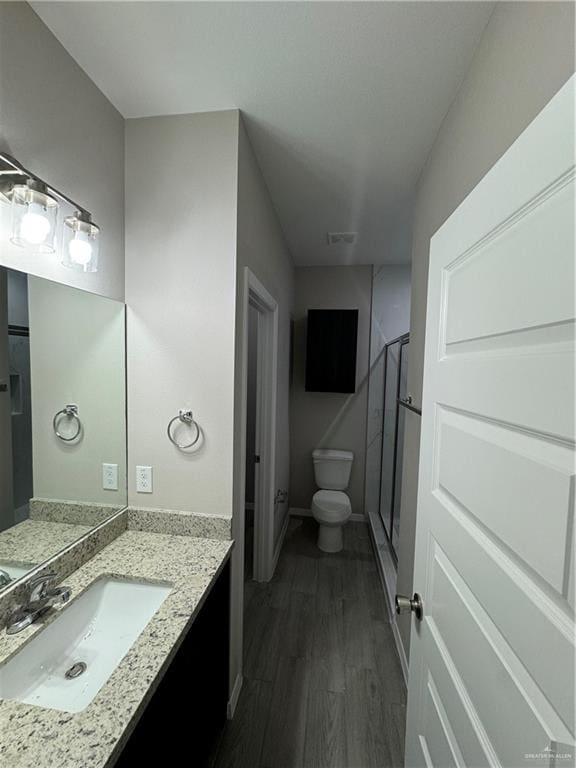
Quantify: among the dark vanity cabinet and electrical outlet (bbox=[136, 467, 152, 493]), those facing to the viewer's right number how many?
1

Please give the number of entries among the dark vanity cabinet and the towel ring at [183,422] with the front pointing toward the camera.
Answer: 1

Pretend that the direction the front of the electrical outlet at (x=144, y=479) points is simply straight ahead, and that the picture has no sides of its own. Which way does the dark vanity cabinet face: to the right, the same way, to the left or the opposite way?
to the left

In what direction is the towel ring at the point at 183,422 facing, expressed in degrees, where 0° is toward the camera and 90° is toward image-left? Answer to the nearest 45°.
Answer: approximately 0°

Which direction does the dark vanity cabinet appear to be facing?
to the viewer's right

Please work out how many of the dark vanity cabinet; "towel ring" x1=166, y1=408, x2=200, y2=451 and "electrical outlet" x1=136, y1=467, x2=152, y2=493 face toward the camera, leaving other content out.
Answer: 2
